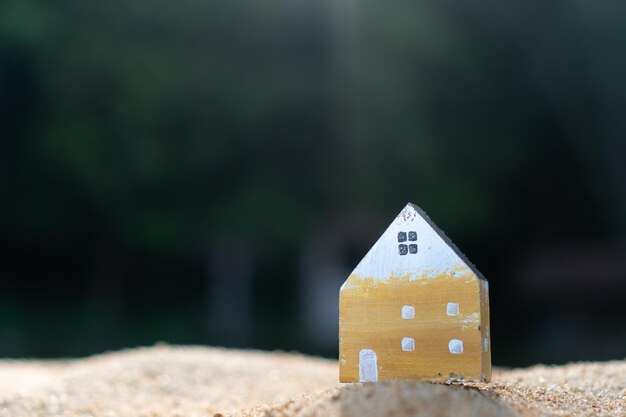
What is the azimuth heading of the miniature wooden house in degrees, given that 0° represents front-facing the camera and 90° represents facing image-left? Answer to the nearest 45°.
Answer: approximately 0°
